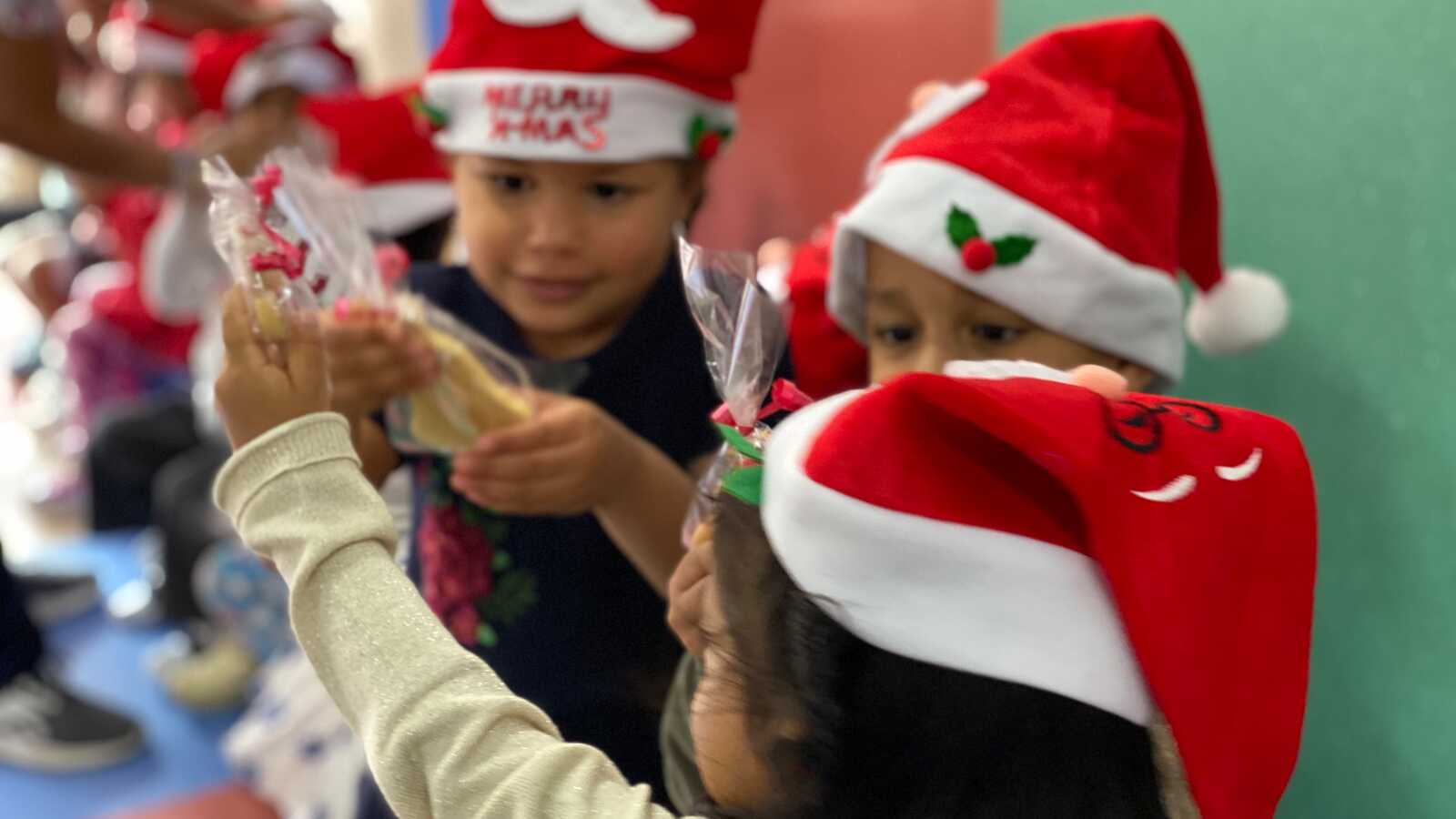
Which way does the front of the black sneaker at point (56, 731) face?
to the viewer's right

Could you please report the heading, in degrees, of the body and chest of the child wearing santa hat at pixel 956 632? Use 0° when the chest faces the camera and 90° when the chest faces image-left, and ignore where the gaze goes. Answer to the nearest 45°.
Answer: approximately 135°

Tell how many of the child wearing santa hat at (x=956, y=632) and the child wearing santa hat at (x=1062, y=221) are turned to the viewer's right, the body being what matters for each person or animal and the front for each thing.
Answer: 0

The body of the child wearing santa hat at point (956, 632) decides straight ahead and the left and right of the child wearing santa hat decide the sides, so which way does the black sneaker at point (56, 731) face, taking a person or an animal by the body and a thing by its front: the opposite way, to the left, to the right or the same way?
to the right

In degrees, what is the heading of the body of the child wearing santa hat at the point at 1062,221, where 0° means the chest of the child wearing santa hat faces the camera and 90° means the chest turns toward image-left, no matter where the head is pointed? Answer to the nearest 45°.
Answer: approximately 45°

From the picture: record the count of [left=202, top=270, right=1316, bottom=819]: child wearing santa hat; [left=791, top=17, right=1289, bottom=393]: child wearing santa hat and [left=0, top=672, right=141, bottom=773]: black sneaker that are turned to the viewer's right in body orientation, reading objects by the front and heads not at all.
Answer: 1
